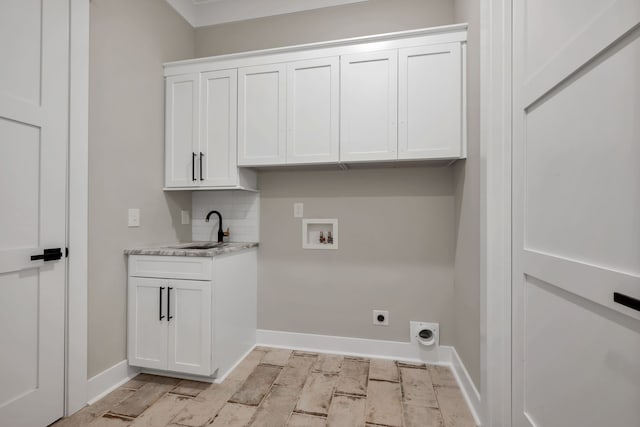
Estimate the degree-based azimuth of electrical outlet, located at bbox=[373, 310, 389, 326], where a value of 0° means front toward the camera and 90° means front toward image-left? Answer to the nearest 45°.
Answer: approximately 0°

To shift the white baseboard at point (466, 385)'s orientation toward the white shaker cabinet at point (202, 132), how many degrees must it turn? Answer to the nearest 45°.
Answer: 0° — it already faces it

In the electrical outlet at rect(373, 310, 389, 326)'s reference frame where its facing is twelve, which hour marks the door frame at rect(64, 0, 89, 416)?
The door frame is roughly at 2 o'clock from the electrical outlet.

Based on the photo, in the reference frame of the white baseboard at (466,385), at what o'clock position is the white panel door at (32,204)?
The white panel door is roughly at 11 o'clock from the white baseboard.

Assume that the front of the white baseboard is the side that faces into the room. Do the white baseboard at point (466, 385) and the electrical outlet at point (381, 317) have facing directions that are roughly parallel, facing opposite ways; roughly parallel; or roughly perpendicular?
roughly perpendicular

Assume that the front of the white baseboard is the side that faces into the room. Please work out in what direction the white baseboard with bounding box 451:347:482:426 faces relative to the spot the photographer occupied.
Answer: facing to the left of the viewer

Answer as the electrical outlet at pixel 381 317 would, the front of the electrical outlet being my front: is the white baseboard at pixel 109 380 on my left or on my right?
on my right

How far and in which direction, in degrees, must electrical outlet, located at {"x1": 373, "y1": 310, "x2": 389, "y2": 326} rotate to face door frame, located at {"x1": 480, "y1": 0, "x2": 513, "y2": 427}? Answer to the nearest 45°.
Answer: approximately 45° to its left
